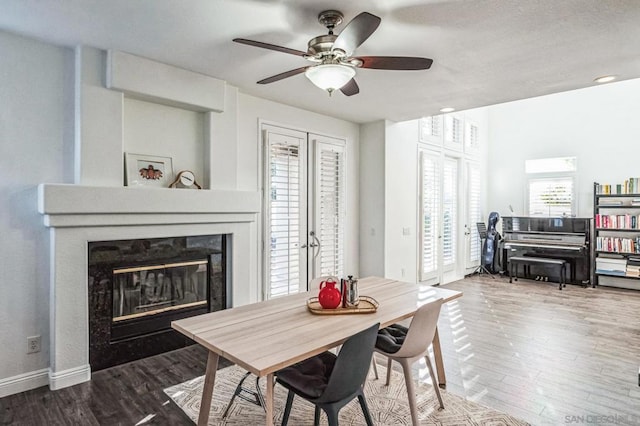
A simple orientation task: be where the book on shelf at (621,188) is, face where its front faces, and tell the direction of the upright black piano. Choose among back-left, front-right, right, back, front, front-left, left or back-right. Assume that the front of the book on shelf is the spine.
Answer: right

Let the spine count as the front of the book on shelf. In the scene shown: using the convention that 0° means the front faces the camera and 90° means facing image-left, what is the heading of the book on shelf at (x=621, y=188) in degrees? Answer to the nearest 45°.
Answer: approximately 0°

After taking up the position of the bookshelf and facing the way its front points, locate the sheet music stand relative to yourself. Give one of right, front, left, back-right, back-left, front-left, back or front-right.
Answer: right

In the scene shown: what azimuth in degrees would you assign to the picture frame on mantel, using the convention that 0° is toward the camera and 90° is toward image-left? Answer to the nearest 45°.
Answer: approximately 315°

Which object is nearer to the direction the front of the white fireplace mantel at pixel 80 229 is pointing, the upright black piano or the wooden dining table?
the wooden dining table

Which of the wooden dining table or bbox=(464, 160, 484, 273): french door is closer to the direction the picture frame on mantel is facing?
the wooden dining table

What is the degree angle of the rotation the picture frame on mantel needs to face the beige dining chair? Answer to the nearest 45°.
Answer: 0° — it already faces it

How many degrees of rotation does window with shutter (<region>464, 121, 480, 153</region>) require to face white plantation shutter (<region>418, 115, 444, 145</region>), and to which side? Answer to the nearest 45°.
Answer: approximately 90° to its right

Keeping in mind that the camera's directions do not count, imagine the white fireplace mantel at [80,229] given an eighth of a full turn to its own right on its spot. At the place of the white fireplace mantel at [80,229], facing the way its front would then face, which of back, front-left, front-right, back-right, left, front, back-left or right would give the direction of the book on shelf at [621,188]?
left

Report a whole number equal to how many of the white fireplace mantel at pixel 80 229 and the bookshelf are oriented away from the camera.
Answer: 0

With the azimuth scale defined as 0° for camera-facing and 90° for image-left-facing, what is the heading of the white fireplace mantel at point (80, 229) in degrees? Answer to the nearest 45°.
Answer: approximately 315°

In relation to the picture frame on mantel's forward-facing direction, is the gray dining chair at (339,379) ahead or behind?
ahead
